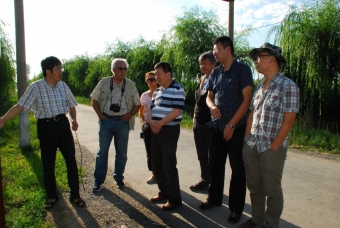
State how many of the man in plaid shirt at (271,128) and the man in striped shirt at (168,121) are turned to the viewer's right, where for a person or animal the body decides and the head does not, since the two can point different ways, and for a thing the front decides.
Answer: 0

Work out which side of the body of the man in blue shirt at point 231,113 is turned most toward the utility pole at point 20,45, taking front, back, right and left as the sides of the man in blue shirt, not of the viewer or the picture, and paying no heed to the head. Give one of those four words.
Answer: right

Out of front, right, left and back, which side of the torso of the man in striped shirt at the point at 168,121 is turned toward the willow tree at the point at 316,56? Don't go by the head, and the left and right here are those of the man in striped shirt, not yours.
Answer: back

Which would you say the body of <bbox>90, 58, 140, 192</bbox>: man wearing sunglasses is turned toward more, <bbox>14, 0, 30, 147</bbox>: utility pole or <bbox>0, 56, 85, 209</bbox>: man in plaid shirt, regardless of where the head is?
the man in plaid shirt

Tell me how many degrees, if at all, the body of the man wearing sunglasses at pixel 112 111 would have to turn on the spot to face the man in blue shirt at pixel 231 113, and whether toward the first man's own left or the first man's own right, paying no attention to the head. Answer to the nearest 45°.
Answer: approximately 45° to the first man's own left

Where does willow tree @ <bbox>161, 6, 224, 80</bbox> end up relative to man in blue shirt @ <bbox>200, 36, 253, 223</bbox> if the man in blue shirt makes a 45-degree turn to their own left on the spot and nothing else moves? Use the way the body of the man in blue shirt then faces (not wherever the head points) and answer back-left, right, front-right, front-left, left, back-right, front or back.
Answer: back

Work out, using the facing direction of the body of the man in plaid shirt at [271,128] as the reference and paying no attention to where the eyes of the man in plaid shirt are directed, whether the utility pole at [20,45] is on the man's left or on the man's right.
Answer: on the man's right

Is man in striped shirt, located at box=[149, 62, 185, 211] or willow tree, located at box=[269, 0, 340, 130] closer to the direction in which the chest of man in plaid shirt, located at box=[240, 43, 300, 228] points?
the man in striped shirt

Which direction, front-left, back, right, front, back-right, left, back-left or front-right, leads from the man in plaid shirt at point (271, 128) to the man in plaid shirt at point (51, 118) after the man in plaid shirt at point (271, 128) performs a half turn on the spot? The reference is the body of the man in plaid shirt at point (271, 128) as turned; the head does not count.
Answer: back-left

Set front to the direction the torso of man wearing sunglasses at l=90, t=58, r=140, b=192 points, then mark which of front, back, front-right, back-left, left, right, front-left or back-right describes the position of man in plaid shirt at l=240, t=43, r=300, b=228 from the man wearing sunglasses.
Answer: front-left
